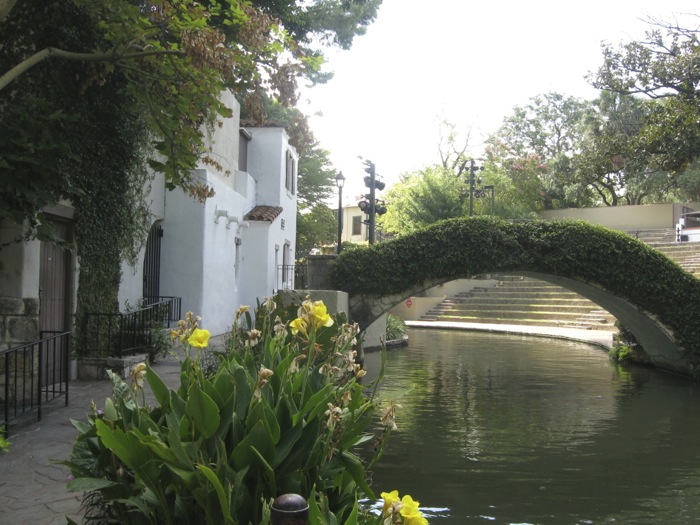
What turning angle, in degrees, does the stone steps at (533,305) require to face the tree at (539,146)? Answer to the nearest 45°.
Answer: approximately 180°

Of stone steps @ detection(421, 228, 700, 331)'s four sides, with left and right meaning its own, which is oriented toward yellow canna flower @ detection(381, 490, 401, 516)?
front

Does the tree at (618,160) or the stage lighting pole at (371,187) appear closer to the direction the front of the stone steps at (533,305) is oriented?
the stage lighting pole

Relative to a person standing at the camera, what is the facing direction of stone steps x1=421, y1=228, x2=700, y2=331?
facing the viewer

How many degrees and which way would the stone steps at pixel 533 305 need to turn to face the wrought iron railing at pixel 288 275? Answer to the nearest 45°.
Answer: approximately 45° to its right

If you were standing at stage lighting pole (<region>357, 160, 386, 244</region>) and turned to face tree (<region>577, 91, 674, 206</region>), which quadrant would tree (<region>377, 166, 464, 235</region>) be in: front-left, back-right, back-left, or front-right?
front-left

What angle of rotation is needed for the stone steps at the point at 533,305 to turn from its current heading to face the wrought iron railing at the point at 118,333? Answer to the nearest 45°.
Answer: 0° — it already faces it

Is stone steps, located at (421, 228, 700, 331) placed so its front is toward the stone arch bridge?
yes

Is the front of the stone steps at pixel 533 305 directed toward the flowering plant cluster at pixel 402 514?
yes

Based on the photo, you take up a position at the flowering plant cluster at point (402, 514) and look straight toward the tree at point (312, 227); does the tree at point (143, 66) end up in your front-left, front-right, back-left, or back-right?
front-left

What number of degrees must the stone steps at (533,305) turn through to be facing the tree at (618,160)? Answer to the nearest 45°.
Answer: approximately 135° to its left
